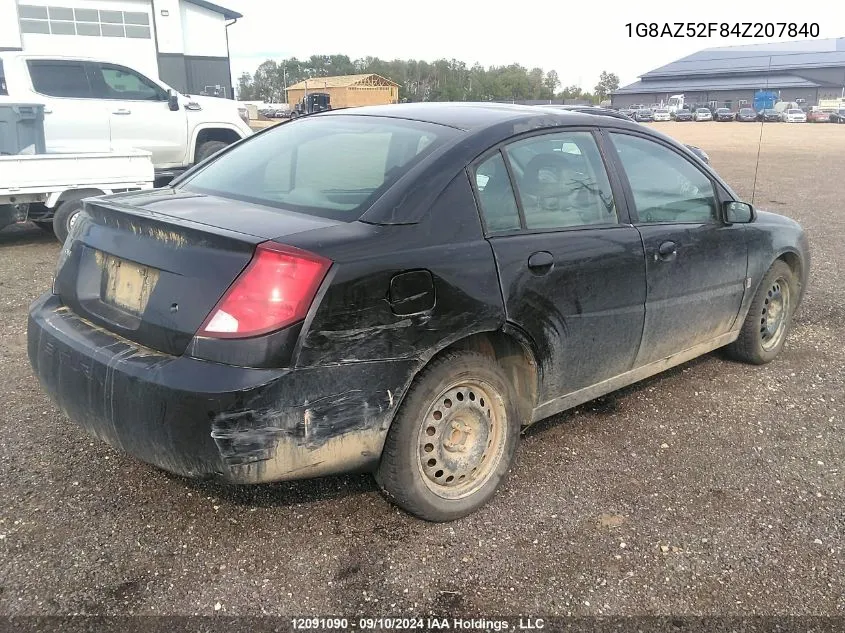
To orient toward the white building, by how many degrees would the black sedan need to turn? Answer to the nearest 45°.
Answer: approximately 45° to its left

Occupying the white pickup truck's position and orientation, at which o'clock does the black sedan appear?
The black sedan is roughly at 3 o'clock from the white pickup truck.

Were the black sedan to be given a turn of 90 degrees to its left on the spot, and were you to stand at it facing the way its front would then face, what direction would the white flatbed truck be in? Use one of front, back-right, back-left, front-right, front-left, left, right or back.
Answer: front

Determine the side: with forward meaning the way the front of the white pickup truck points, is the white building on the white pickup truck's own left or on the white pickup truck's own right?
on the white pickup truck's own left

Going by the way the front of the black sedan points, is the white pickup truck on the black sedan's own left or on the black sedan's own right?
on the black sedan's own left

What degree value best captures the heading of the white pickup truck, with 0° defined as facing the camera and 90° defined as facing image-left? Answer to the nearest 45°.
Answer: approximately 270°

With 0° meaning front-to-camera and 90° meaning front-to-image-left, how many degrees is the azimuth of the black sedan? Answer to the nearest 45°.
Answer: approximately 225°
